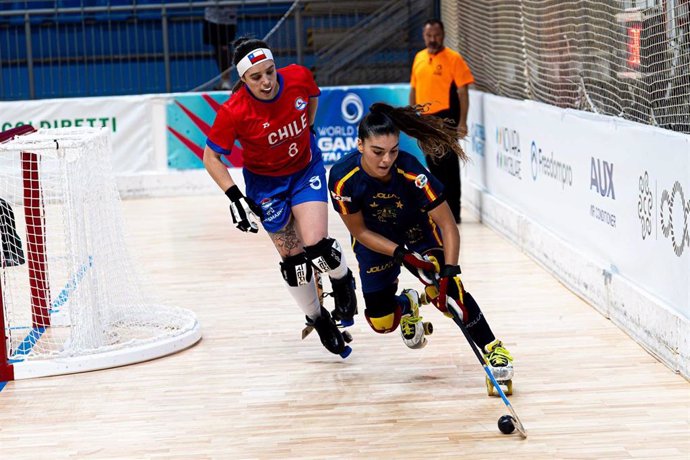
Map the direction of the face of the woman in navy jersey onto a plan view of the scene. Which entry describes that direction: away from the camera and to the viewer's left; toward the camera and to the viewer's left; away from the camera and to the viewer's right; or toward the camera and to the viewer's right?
toward the camera and to the viewer's right

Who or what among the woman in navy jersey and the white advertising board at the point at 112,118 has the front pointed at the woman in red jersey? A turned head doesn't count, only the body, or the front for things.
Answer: the white advertising board

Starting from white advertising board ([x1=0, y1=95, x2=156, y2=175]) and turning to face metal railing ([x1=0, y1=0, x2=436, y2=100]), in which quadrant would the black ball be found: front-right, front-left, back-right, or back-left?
back-right

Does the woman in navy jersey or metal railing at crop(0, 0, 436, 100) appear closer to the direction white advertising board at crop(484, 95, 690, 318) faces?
the woman in navy jersey

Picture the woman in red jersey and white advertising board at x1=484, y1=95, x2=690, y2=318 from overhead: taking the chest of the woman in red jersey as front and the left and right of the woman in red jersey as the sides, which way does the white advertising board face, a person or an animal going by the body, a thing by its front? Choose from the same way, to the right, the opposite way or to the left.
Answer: to the right

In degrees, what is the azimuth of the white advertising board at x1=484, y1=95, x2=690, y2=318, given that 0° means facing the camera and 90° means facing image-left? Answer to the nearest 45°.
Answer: approximately 45°

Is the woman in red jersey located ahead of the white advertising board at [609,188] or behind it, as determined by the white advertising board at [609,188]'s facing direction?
ahead

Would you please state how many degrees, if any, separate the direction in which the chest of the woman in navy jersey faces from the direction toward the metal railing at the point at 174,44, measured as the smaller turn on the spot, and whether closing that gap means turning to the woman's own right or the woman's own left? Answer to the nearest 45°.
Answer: approximately 180°

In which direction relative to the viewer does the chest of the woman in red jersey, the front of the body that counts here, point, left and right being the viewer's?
facing the viewer and to the right of the viewer
